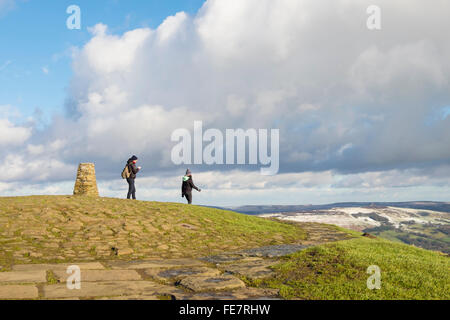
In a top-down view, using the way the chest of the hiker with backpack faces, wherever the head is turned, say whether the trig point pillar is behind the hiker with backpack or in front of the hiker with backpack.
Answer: behind

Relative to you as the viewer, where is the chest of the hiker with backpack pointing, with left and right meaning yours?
facing to the right of the viewer
